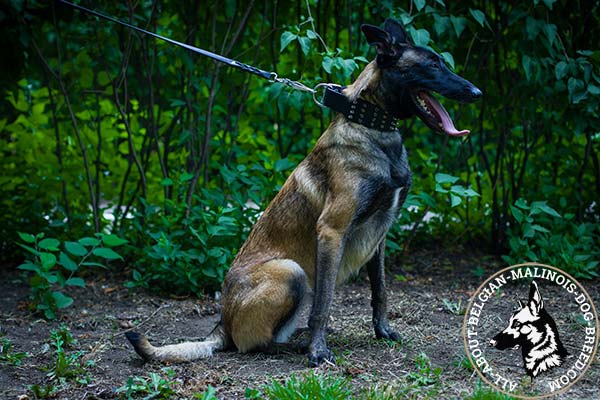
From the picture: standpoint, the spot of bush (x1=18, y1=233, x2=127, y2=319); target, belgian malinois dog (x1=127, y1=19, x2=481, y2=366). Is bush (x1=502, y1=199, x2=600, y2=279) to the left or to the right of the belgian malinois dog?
left

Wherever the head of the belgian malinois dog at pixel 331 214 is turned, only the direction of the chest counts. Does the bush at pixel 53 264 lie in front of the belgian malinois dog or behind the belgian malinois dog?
behind

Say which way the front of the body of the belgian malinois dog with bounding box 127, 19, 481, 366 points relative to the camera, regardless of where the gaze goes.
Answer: to the viewer's right

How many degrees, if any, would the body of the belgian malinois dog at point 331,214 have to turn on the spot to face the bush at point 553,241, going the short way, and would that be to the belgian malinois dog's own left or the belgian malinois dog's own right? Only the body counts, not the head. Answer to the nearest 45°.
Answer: approximately 45° to the belgian malinois dog's own left
